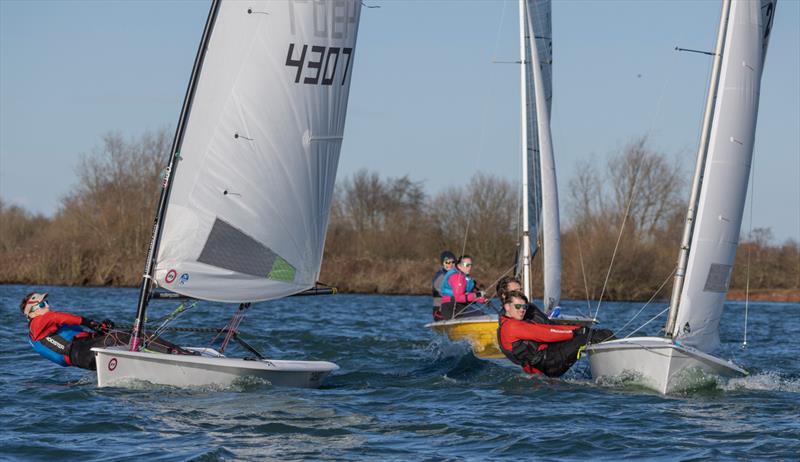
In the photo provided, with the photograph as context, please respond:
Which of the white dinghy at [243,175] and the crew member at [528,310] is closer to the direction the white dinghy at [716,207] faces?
the white dinghy

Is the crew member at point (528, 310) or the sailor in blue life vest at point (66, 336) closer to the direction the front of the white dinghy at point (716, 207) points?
the sailor in blue life vest

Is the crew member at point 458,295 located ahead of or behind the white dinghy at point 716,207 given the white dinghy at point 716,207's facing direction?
behind

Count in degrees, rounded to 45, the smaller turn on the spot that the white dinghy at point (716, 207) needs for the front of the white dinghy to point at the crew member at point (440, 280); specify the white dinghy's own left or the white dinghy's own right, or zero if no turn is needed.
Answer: approximately 135° to the white dinghy's own right

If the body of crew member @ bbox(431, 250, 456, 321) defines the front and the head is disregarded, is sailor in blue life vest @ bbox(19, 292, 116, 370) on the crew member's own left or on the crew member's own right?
on the crew member's own right

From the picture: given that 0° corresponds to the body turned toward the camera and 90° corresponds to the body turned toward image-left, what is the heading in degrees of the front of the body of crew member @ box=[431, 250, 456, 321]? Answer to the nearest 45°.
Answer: approximately 315°

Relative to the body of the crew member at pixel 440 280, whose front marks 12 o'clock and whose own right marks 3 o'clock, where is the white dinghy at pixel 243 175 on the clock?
The white dinghy is roughly at 2 o'clock from the crew member.
